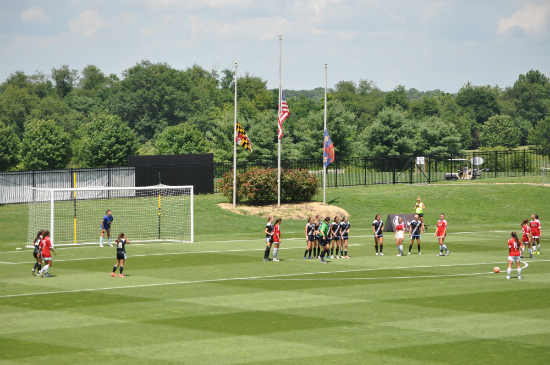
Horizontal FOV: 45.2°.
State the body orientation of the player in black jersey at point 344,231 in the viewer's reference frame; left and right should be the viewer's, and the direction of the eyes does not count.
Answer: facing the viewer and to the right of the viewer

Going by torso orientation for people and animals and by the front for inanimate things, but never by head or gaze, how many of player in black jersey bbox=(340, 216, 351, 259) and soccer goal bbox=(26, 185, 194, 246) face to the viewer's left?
0

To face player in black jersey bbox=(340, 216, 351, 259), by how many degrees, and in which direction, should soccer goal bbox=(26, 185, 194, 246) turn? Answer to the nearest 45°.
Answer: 0° — it already faces them

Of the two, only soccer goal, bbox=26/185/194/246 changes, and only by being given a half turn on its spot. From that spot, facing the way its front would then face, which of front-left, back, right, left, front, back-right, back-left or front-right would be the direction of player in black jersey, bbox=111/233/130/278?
back-left

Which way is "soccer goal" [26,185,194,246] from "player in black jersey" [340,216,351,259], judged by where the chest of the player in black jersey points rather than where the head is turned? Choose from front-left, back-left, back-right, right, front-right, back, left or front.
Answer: back

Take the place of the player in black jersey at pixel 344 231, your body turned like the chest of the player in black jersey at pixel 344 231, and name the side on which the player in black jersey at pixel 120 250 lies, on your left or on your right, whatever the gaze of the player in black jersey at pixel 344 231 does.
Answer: on your right

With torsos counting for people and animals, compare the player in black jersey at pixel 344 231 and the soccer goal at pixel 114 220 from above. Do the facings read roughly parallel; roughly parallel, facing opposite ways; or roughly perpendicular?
roughly parallel
